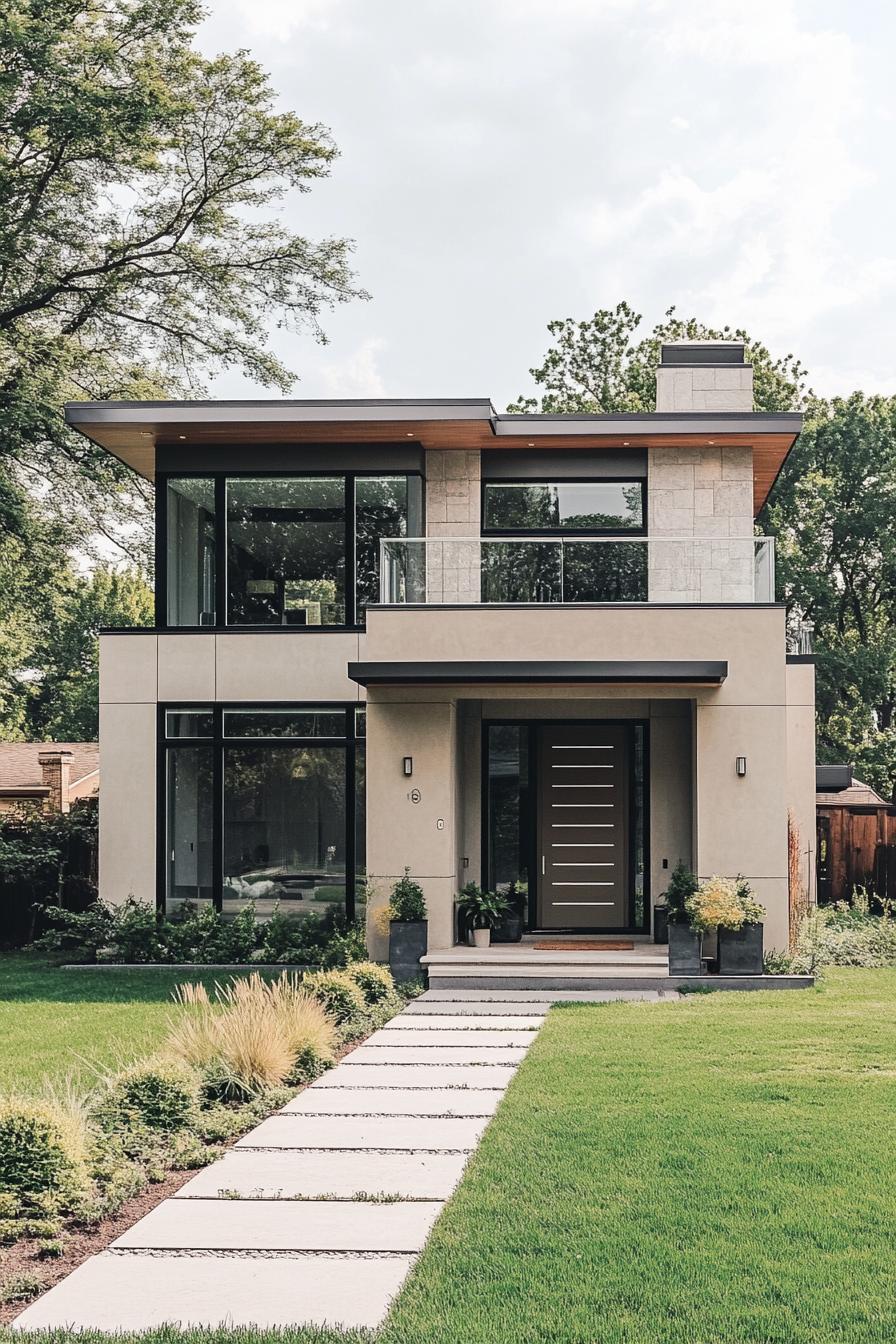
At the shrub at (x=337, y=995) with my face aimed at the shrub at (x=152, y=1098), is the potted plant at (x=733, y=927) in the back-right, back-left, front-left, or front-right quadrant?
back-left

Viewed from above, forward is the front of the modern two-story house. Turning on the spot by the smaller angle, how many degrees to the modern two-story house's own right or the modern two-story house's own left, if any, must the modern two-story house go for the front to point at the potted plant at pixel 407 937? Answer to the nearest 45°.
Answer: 0° — it already faces it

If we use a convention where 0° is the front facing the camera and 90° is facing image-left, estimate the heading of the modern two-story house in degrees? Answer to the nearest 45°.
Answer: approximately 0°

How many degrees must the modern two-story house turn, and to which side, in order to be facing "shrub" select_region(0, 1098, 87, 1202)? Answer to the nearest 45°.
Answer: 0° — it already faces it

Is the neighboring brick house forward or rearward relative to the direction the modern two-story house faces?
rearward

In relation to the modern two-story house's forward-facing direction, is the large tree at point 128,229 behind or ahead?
behind

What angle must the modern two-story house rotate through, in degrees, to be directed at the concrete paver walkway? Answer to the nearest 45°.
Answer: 0° — it already faces it

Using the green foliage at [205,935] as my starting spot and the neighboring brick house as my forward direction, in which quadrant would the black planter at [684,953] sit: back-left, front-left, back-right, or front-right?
back-right
